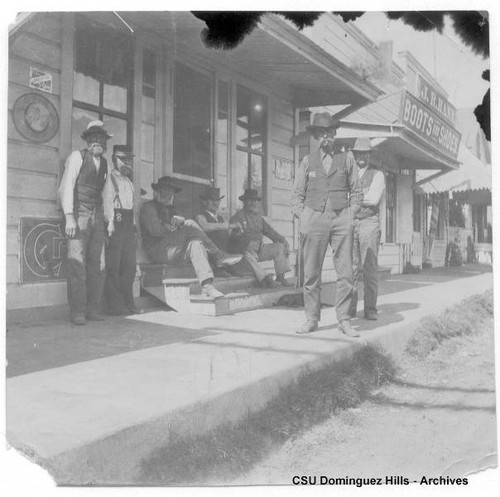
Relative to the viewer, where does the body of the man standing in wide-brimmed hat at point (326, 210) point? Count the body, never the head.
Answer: toward the camera

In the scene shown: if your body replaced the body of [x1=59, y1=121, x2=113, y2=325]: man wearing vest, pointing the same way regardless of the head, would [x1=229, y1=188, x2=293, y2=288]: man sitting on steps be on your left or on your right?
on your left

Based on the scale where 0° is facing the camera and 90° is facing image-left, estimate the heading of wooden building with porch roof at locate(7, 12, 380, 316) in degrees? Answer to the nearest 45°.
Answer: approximately 315°

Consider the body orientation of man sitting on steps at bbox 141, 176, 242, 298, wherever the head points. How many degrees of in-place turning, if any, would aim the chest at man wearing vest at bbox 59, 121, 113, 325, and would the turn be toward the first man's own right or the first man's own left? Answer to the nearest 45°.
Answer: approximately 90° to the first man's own right

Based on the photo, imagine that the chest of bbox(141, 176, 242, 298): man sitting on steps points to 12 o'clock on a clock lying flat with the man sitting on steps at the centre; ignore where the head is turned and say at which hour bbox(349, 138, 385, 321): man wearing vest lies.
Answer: The man wearing vest is roughly at 11 o'clock from the man sitting on steps.

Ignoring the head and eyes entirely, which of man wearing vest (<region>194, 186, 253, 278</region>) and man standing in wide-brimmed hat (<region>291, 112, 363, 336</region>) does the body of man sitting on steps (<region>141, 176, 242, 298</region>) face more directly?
the man standing in wide-brimmed hat

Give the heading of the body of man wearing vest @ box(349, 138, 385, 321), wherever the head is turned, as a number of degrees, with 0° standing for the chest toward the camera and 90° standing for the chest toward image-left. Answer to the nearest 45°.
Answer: approximately 45°

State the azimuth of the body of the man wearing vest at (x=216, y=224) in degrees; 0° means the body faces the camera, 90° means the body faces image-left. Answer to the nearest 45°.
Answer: approximately 315°

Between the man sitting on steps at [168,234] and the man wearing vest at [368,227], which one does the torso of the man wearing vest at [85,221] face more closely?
the man wearing vest

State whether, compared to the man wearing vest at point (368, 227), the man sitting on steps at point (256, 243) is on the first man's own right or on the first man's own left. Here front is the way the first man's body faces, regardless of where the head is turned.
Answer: on the first man's own right

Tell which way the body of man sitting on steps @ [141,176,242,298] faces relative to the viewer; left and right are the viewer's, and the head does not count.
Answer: facing the viewer and to the right of the viewer

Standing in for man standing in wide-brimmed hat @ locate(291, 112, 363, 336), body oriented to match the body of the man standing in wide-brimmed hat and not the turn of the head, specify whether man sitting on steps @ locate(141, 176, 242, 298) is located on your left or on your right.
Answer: on your right

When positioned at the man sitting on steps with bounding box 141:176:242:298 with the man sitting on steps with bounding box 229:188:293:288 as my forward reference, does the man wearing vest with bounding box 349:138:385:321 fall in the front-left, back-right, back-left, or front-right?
front-right
